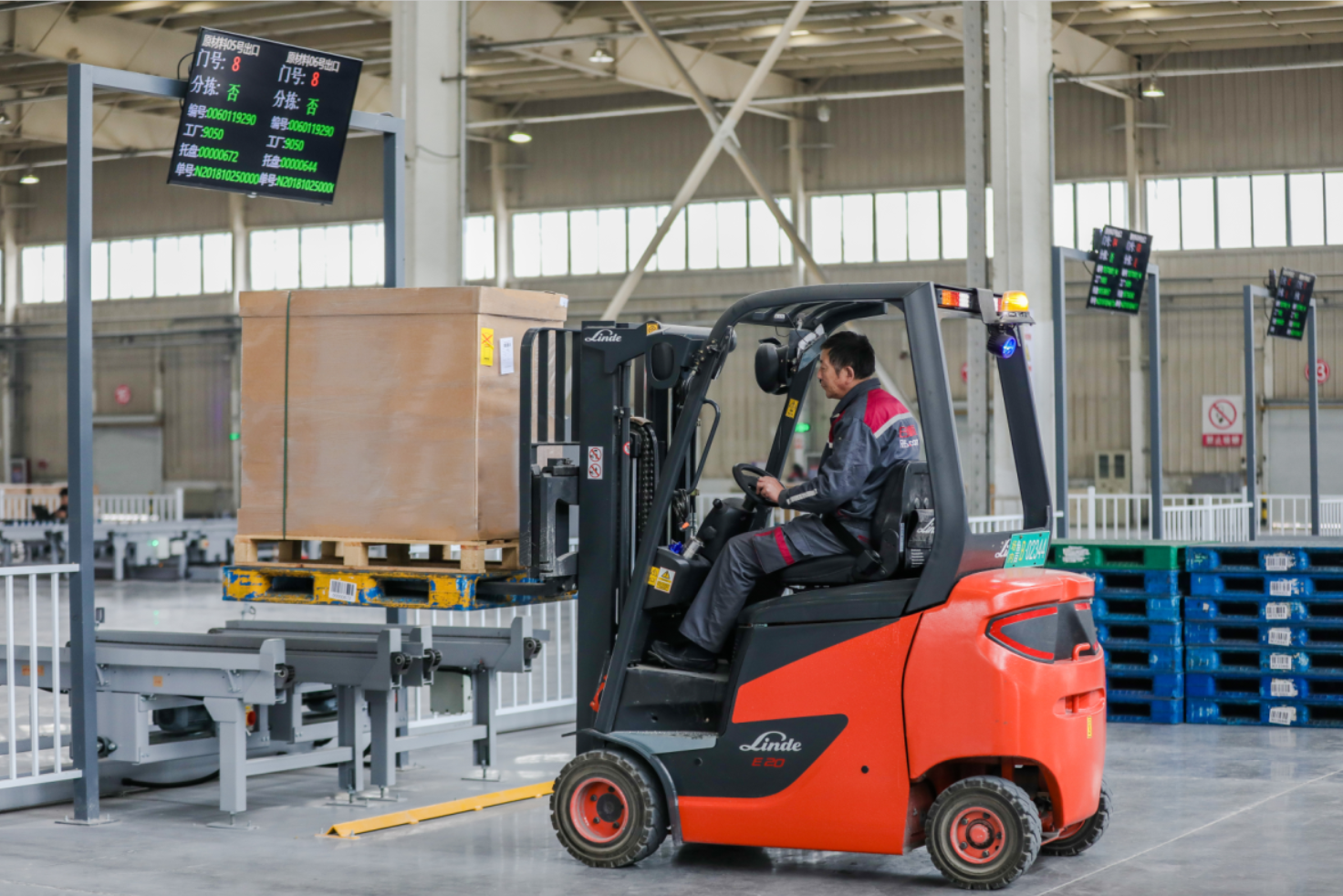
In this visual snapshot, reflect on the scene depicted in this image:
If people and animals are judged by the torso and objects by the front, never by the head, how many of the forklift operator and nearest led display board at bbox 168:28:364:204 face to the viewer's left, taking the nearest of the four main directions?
1

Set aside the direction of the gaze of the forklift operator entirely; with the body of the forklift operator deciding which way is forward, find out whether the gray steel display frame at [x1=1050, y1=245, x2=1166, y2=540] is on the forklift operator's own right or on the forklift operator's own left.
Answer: on the forklift operator's own right

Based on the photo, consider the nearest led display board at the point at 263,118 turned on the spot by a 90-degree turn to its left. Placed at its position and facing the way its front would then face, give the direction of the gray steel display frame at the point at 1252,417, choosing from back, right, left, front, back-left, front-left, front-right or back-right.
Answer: front

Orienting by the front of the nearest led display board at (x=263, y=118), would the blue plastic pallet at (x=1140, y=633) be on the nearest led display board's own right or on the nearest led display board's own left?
on the nearest led display board's own left

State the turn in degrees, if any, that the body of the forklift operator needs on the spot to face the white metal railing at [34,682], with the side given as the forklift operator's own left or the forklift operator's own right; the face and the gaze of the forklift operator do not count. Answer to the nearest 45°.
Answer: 0° — they already face it

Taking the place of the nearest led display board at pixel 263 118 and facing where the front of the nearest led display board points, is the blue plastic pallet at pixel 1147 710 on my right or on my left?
on my left

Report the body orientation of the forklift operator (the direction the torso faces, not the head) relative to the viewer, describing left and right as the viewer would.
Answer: facing to the left of the viewer

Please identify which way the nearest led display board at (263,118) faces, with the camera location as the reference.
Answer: facing the viewer and to the right of the viewer

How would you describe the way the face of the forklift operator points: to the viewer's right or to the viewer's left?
to the viewer's left

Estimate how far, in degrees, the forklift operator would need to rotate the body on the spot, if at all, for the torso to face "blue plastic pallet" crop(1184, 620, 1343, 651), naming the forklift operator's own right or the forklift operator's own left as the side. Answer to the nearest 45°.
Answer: approximately 135° to the forklift operator's own right

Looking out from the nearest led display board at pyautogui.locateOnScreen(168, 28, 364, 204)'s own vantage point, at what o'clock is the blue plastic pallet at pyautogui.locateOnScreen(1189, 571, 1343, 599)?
The blue plastic pallet is roughly at 10 o'clock from the nearest led display board.

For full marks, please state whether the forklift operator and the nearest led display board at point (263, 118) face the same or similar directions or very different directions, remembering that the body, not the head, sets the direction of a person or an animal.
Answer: very different directions

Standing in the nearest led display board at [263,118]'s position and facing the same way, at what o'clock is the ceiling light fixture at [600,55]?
The ceiling light fixture is roughly at 8 o'clock from the nearest led display board.

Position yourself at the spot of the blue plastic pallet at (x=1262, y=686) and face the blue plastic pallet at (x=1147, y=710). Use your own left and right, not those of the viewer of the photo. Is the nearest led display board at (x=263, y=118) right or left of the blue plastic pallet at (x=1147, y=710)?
left
